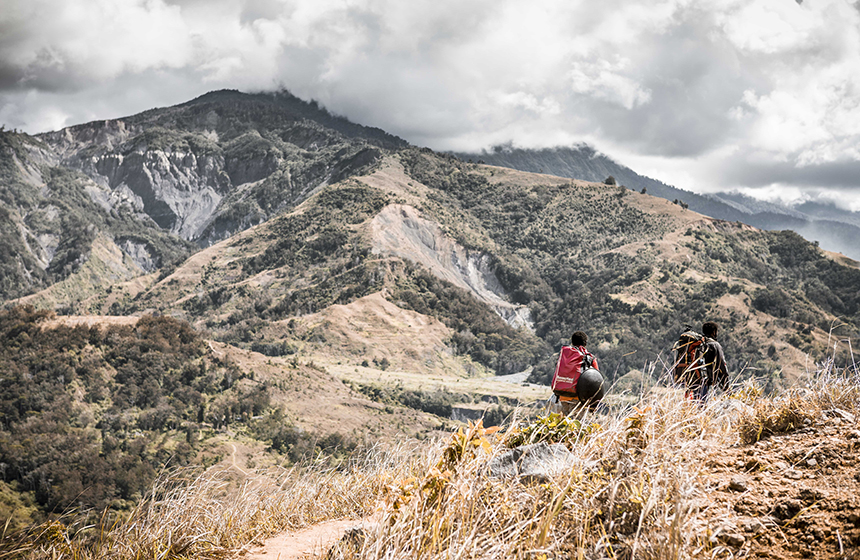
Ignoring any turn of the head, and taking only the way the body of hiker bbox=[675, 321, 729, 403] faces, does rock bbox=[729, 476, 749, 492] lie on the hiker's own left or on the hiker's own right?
on the hiker's own right

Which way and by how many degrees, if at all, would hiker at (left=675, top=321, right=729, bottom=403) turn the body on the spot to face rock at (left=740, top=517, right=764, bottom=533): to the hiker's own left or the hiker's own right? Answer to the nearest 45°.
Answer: approximately 135° to the hiker's own right

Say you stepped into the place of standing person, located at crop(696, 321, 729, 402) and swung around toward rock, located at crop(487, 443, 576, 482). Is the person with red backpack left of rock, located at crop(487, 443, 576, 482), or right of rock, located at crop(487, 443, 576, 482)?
right

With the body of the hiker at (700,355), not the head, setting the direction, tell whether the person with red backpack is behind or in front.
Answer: behind

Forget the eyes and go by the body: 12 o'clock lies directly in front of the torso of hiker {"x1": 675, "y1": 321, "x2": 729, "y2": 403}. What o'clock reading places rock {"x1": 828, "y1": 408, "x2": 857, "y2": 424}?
The rock is roughly at 4 o'clock from the hiker.

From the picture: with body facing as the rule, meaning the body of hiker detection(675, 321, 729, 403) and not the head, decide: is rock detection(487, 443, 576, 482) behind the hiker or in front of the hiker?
behind

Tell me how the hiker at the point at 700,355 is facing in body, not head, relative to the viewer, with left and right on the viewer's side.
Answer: facing away from the viewer and to the right of the viewer
